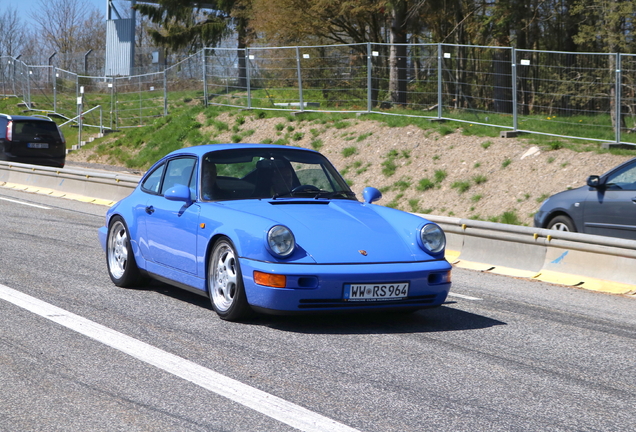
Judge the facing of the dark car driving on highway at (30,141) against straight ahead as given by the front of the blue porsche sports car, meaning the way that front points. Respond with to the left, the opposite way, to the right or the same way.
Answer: the opposite way

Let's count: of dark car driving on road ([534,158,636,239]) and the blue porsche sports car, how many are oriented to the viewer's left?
1

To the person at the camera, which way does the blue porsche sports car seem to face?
facing the viewer and to the right of the viewer

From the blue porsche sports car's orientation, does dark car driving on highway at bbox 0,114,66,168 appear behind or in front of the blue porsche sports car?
behind

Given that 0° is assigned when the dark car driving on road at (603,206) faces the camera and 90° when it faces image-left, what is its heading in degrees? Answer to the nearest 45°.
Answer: approximately 90°

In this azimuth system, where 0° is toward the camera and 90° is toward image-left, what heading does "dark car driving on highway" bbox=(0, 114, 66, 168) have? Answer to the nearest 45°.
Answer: approximately 135°
